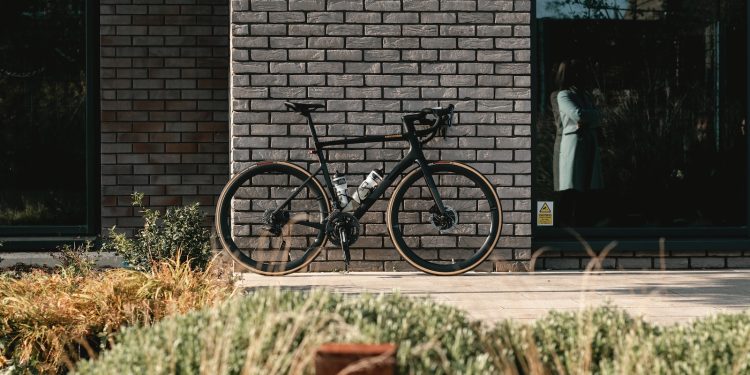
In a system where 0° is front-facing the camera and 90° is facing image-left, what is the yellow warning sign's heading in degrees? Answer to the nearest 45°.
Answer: approximately 0°

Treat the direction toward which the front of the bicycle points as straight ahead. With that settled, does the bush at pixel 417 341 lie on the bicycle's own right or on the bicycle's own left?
on the bicycle's own right

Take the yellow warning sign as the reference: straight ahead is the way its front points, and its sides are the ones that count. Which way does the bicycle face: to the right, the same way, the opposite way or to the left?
to the left

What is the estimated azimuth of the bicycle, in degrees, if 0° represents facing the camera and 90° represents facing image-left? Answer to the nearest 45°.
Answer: approximately 270°

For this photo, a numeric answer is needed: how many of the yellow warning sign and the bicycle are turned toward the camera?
1

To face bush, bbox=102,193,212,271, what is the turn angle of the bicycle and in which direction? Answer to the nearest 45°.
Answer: approximately 135° to its right

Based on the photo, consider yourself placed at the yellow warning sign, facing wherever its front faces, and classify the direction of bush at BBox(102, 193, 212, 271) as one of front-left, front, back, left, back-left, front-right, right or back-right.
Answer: front-right

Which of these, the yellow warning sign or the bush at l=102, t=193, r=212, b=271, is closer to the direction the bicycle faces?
the yellow warning sign

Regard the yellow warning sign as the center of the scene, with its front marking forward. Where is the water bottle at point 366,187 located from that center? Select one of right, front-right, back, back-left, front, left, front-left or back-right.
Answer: front-right

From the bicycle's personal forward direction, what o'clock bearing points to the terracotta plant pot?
The terracotta plant pot is roughly at 3 o'clock from the bicycle.
